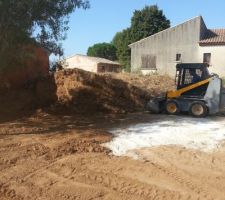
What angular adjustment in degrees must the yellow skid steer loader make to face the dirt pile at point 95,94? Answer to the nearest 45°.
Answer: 0° — it already faces it

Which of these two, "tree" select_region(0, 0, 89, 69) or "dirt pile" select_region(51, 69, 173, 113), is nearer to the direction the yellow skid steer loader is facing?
the dirt pile

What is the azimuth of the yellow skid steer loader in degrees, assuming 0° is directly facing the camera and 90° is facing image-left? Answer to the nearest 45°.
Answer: approximately 90°

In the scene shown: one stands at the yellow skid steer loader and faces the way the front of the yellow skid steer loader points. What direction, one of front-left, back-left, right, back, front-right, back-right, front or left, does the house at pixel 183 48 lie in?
right

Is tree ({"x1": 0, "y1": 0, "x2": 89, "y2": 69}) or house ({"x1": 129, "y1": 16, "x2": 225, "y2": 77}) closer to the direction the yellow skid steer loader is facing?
the tree
